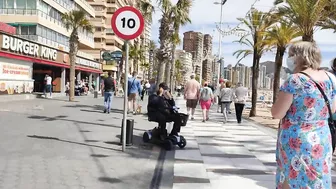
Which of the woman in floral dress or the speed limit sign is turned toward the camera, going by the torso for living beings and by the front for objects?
the speed limit sign

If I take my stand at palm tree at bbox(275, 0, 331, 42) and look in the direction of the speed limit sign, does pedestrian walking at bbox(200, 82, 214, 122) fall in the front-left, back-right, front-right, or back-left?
front-right

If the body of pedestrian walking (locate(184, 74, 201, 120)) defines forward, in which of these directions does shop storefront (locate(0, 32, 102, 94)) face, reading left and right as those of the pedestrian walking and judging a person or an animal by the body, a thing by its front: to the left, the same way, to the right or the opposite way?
to the right

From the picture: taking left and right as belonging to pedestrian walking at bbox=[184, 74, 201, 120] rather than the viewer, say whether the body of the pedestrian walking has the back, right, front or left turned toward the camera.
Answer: back

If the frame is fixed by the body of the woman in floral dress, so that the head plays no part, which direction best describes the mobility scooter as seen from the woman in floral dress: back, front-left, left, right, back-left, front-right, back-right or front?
front

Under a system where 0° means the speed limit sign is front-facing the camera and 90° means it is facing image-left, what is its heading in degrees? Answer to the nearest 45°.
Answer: approximately 0°

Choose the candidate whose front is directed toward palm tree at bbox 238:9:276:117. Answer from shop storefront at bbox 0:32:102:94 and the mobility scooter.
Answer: the shop storefront

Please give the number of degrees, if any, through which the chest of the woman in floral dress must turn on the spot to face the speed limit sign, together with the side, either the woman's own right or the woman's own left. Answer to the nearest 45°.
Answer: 0° — they already face it
